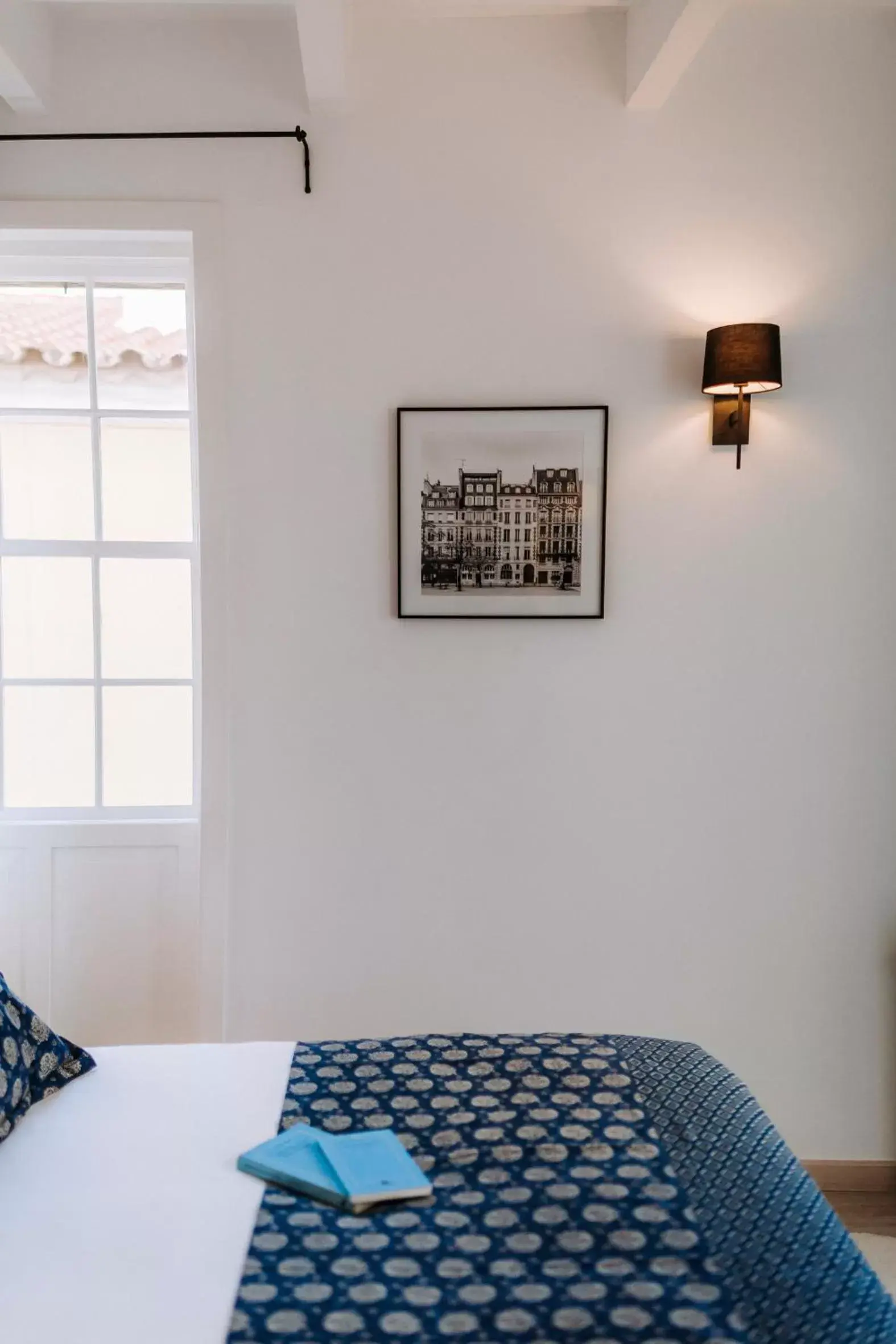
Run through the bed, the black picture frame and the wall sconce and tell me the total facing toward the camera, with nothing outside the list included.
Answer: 2

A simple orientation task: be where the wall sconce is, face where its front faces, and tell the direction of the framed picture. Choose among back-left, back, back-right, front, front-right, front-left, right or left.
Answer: right

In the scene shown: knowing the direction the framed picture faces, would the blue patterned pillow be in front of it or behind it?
in front

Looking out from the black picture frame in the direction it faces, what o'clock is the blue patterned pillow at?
The blue patterned pillow is roughly at 1 o'clock from the black picture frame.

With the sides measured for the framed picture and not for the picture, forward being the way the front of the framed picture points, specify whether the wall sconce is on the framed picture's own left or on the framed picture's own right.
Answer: on the framed picture's own left

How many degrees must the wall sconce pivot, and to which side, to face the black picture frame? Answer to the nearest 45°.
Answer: approximately 90° to its right

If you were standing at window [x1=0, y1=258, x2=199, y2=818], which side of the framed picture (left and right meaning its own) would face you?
right

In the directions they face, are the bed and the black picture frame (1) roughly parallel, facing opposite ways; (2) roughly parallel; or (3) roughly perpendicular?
roughly perpendicular

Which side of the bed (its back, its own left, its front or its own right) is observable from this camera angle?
right

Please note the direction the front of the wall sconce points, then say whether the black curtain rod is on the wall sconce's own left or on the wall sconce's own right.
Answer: on the wall sconce's own right

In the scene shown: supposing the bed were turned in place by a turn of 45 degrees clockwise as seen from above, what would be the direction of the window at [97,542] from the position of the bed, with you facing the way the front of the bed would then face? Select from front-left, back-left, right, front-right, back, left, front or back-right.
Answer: back

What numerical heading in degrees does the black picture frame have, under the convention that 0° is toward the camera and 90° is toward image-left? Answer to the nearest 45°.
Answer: approximately 0°

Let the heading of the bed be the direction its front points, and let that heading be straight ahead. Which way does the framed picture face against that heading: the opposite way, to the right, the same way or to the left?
to the right

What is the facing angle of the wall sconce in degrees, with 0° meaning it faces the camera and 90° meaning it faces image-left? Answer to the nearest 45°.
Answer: approximately 0°
